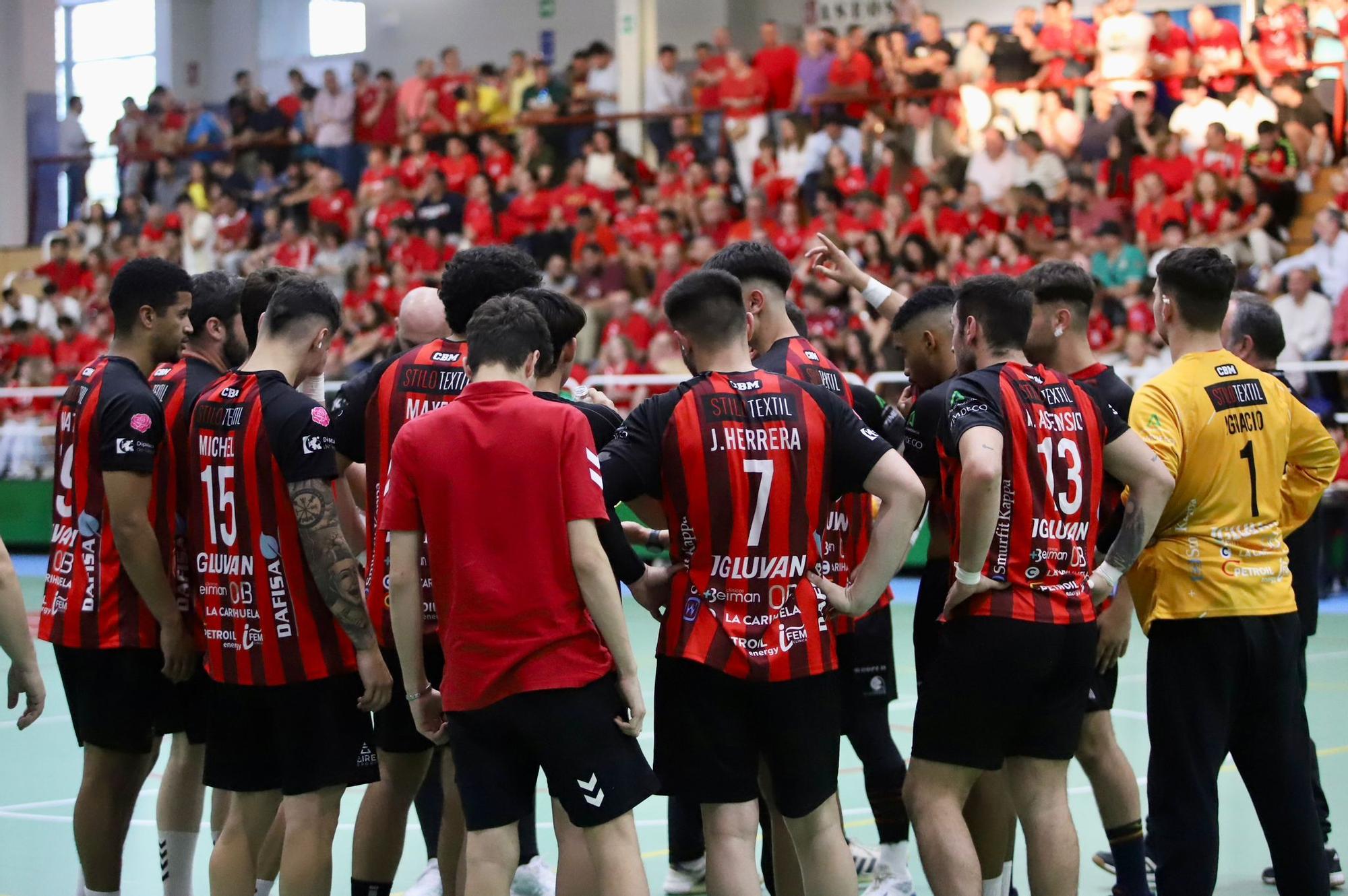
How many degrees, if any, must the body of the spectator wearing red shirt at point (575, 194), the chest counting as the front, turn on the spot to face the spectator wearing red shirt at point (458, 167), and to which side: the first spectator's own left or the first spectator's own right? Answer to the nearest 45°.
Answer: approximately 135° to the first spectator's own right

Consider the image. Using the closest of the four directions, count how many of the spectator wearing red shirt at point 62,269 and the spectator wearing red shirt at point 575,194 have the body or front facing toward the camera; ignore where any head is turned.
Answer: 2

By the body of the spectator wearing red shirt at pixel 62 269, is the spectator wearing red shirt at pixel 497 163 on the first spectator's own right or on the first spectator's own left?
on the first spectator's own left
